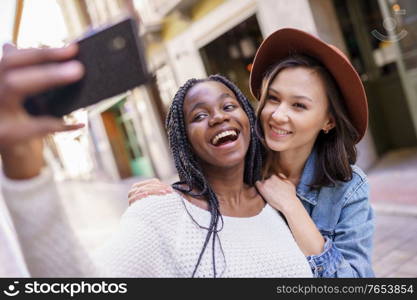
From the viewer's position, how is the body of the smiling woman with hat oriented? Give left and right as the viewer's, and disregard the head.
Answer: facing the viewer and to the left of the viewer

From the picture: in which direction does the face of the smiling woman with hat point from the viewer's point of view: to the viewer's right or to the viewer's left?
to the viewer's left
